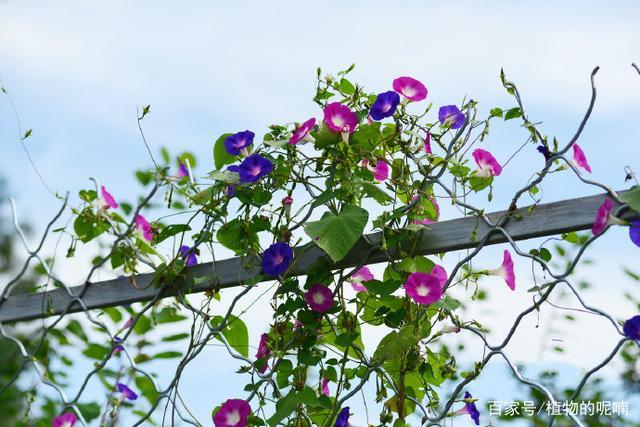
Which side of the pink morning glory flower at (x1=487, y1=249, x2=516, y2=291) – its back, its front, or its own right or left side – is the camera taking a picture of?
right

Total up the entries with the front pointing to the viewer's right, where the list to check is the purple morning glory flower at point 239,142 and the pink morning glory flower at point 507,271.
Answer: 1

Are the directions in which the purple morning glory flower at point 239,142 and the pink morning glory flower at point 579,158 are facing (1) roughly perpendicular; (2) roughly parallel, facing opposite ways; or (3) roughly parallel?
roughly perpendicular

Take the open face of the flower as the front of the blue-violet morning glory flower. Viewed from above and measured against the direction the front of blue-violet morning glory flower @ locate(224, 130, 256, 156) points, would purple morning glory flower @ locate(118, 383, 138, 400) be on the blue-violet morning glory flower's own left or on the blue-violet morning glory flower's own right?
on the blue-violet morning glory flower's own right

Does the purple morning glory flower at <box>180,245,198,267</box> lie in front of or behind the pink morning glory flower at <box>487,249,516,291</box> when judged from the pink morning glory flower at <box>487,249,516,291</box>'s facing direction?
behind

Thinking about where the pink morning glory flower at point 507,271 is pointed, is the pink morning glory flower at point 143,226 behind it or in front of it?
behind

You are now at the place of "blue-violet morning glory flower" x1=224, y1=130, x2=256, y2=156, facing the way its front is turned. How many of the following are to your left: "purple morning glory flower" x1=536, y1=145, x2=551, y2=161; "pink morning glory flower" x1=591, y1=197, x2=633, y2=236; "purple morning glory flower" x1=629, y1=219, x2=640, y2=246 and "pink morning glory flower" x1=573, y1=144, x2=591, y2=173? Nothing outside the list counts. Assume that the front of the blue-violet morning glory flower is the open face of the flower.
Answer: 4

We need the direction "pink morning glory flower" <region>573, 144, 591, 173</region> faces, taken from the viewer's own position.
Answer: facing to the right of the viewer
